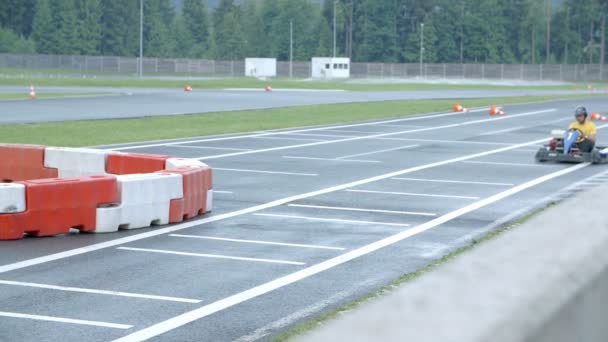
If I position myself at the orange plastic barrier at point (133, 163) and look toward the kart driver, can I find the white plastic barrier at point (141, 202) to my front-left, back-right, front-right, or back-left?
back-right

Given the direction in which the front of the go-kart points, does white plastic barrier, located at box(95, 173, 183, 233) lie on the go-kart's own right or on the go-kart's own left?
on the go-kart's own right

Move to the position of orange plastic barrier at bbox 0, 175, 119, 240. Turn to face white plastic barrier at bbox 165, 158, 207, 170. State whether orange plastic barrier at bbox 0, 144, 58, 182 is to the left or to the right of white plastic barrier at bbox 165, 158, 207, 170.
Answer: left
